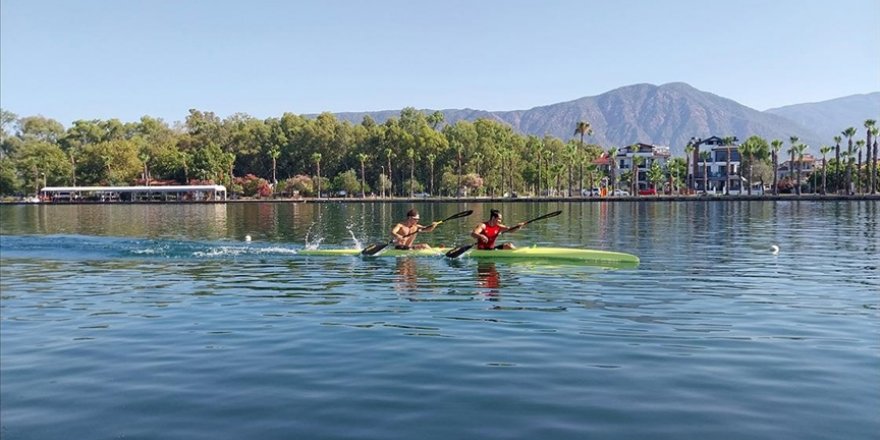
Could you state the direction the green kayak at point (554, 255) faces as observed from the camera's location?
facing to the right of the viewer

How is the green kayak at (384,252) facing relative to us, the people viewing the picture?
facing to the right of the viewer
